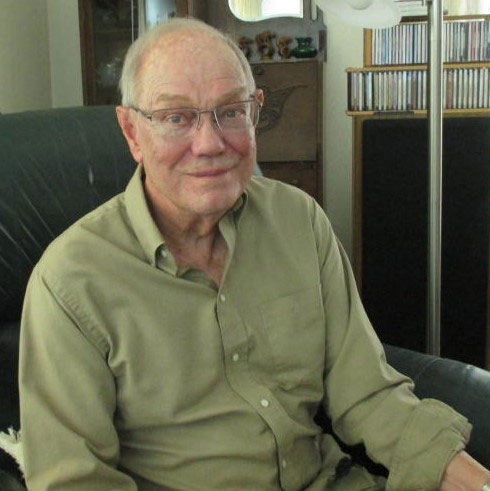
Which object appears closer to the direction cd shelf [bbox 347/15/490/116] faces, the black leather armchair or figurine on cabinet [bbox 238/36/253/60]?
the black leather armchair

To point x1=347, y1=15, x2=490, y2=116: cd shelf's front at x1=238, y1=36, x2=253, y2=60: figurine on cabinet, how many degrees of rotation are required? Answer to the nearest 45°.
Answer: approximately 135° to its right

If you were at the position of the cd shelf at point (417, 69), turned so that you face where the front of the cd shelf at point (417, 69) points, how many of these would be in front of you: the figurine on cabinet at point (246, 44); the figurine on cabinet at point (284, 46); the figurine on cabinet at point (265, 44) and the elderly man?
1

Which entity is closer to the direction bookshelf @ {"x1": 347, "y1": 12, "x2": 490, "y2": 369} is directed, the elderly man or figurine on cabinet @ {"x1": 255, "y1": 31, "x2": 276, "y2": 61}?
the elderly man

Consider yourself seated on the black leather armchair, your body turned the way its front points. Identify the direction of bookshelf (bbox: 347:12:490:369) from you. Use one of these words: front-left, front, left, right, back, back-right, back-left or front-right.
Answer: left

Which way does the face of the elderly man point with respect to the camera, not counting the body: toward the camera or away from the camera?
toward the camera

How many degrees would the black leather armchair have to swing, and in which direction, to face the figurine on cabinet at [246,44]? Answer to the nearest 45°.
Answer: approximately 135° to its left

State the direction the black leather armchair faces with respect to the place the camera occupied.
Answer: facing the viewer and to the right of the viewer

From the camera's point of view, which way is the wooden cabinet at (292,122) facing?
toward the camera

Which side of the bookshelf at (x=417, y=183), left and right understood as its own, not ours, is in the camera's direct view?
front

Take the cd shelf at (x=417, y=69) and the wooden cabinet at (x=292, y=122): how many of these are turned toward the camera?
2

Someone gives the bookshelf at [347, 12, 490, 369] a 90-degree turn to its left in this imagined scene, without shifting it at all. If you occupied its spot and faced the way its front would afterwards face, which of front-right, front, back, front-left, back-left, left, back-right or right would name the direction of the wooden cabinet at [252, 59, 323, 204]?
back-left

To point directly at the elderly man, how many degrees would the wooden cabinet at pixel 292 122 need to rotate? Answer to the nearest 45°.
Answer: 0° — it already faces them
